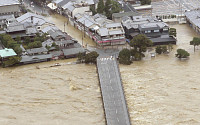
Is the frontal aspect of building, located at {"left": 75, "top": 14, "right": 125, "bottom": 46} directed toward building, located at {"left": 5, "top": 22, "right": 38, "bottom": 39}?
no

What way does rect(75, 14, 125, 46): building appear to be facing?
toward the camera

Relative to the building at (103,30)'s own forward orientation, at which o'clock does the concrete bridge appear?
The concrete bridge is roughly at 12 o'clock from the building.

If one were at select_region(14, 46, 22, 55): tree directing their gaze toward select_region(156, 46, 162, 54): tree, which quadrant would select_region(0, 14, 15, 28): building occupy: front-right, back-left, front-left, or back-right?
back-left

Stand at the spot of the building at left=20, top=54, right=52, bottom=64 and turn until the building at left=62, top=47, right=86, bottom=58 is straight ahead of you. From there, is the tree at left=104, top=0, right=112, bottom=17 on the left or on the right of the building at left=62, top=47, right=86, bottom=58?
left

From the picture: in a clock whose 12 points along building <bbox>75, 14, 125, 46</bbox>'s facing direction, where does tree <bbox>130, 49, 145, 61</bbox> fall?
The tree is roughly at 11 o'clock from the building.

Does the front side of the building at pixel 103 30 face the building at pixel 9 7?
no

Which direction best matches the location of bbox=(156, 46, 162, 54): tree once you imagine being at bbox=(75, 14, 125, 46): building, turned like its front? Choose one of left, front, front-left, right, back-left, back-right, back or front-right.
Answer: front-left

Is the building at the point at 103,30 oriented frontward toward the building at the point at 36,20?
no

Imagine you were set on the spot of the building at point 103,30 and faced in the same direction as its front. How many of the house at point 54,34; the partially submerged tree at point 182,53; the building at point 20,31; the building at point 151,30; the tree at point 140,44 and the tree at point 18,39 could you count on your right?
3

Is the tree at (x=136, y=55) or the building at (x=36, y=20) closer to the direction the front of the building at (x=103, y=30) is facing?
the tree

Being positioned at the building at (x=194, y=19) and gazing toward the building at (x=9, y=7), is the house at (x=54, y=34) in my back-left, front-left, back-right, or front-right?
front-left

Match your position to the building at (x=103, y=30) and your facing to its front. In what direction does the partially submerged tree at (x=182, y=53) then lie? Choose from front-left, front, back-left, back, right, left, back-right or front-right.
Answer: front-left

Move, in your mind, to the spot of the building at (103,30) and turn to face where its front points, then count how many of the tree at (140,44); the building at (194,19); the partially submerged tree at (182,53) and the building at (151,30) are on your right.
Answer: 0

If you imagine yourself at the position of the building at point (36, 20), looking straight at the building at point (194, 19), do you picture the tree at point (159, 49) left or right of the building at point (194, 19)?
right

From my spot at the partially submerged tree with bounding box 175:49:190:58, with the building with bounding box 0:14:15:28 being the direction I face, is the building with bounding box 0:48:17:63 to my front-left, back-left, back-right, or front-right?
front-left

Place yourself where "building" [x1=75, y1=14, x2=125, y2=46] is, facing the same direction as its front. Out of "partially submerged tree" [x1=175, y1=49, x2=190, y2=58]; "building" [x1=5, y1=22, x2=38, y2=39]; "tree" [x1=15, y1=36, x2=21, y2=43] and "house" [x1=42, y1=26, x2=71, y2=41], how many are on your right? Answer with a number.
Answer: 3

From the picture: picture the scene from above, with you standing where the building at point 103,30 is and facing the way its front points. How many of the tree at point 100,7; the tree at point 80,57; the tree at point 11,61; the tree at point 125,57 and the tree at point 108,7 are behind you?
2

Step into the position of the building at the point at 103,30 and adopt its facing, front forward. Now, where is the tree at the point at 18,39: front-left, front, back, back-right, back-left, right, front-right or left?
right

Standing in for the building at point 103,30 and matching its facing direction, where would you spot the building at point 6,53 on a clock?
the building at point 6,53 is roughly at 2 o'clock from the building at point 103,30.

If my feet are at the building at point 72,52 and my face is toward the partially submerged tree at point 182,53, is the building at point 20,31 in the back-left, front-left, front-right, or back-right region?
back-left
